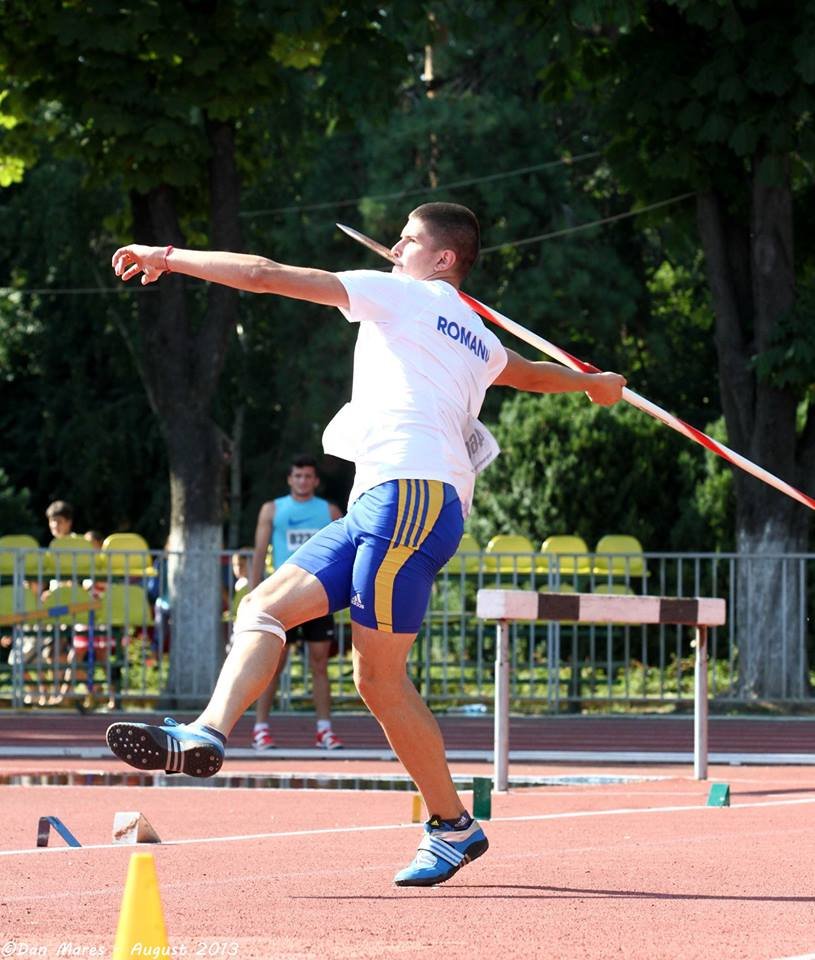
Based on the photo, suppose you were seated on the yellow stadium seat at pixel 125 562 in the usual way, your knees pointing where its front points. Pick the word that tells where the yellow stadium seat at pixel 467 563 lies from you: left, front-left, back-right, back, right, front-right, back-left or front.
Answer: left

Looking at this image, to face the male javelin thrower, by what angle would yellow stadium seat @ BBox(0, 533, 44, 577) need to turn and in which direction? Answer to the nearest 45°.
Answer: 0° — it already faces them

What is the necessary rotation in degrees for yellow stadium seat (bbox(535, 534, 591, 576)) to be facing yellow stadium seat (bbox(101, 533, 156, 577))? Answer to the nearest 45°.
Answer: approximately 90° to its right

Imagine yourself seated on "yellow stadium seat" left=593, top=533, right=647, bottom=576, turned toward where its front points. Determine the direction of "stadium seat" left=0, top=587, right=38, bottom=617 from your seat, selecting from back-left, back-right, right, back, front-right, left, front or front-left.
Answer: right

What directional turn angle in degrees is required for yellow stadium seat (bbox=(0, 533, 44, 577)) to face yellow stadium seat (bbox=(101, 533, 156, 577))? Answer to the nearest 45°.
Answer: approximately 90° to its left

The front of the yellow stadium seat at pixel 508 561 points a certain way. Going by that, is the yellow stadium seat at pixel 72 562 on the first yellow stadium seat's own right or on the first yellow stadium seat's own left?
on the first yellow stadium seat's own right

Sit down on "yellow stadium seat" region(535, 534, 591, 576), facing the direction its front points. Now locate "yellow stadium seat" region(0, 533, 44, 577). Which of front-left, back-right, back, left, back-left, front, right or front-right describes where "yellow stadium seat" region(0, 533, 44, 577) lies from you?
right

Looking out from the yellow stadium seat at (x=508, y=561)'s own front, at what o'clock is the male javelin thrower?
The male javelin thrower is roughly at 12 o'clock from the yellow stadium seat.

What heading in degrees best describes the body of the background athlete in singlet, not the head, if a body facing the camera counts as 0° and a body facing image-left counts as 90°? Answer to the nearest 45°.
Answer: approximately 0°

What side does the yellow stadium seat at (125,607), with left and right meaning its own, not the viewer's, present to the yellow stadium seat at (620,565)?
left
